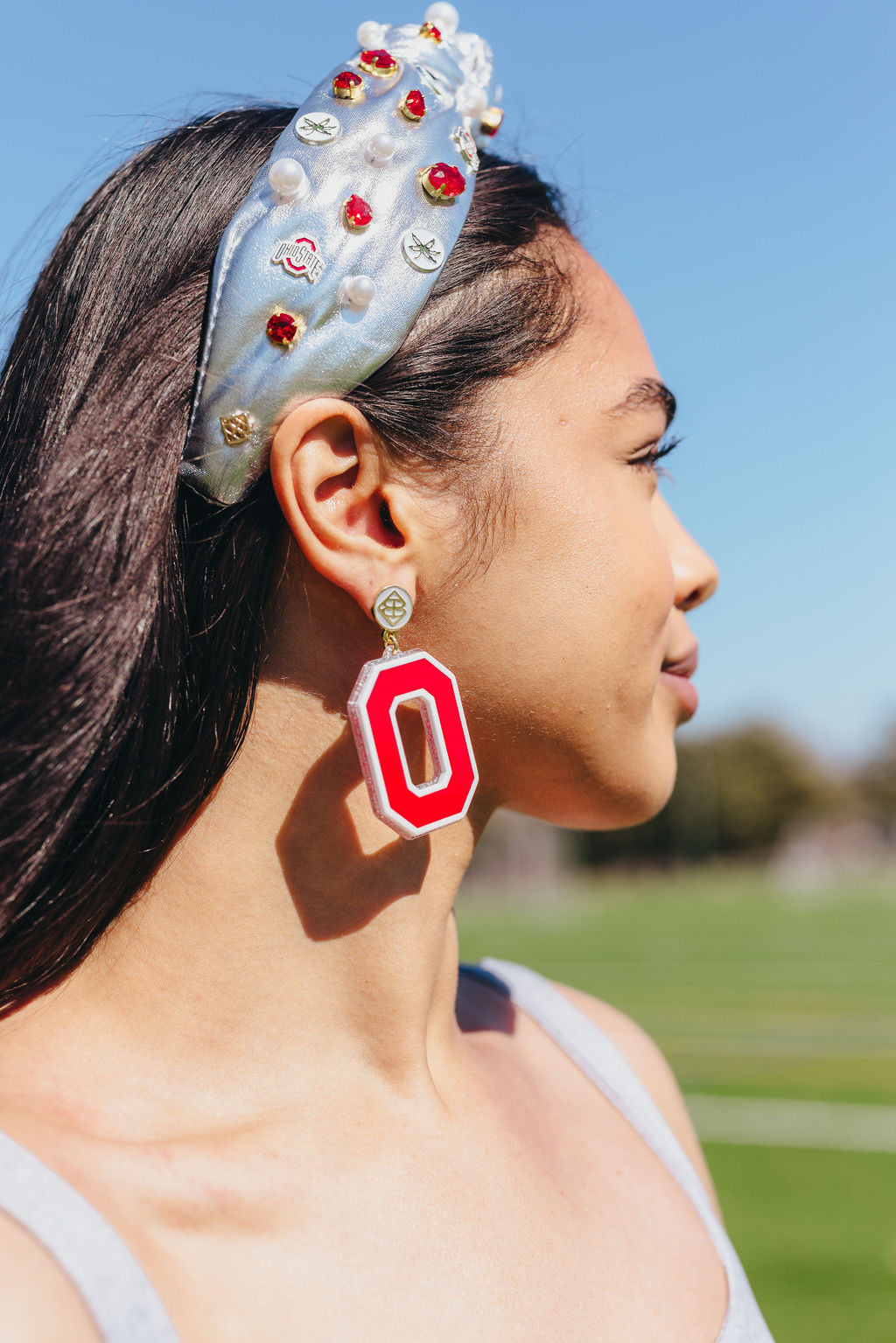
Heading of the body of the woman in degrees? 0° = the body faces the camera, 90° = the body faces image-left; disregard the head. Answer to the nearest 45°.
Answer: approximately 315°

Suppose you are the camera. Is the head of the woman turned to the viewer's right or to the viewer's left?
to the viewer's right
